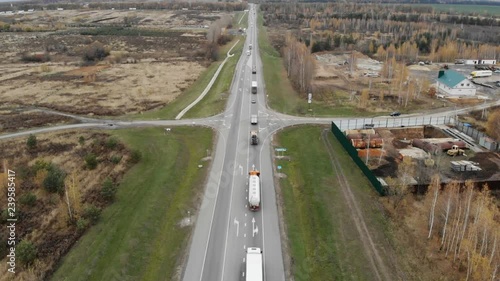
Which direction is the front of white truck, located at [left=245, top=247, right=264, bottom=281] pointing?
away from the camera
